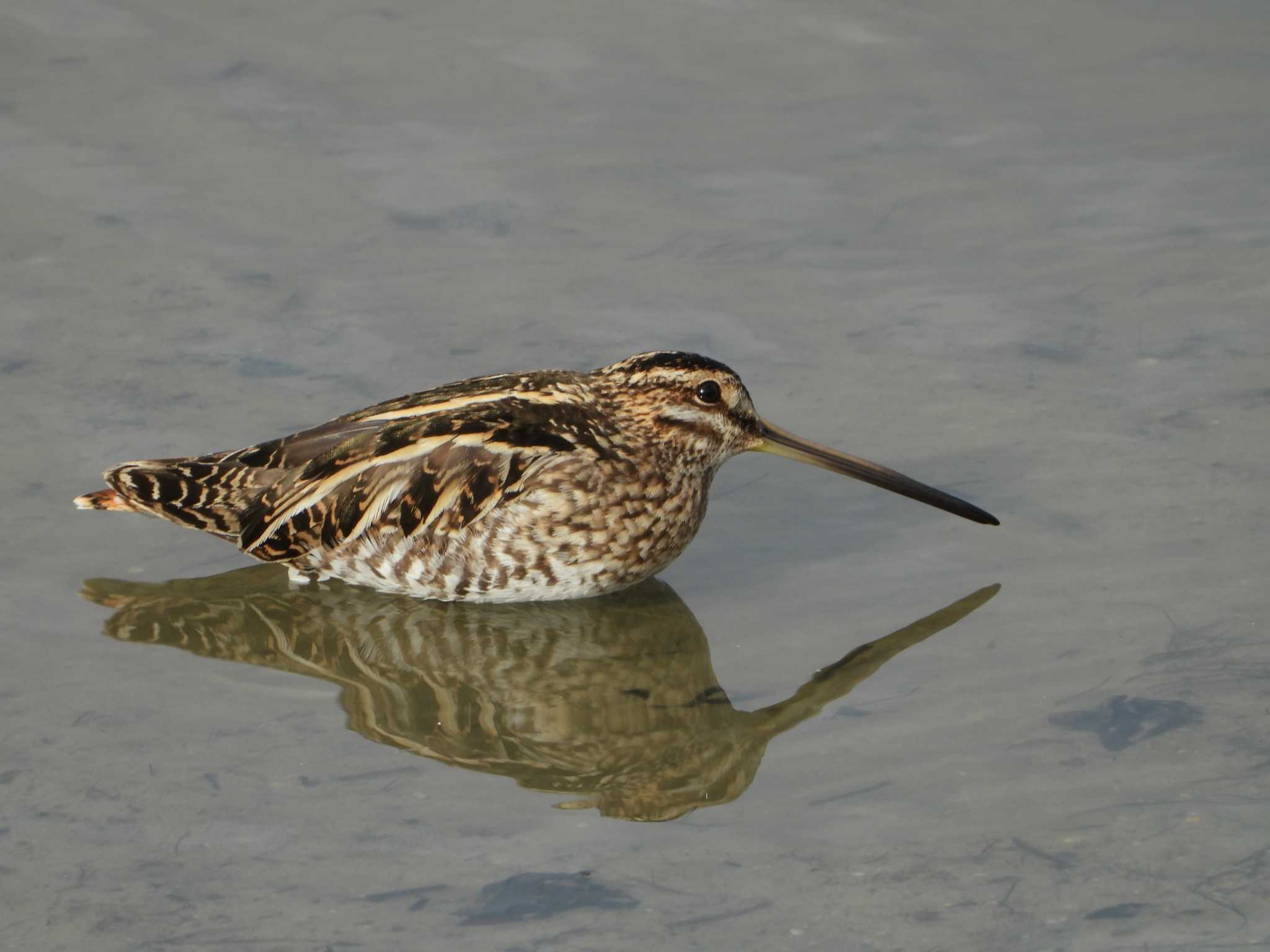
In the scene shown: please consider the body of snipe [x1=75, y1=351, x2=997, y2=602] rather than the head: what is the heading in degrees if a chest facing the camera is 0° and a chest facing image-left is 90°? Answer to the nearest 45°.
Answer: approximately 270°
